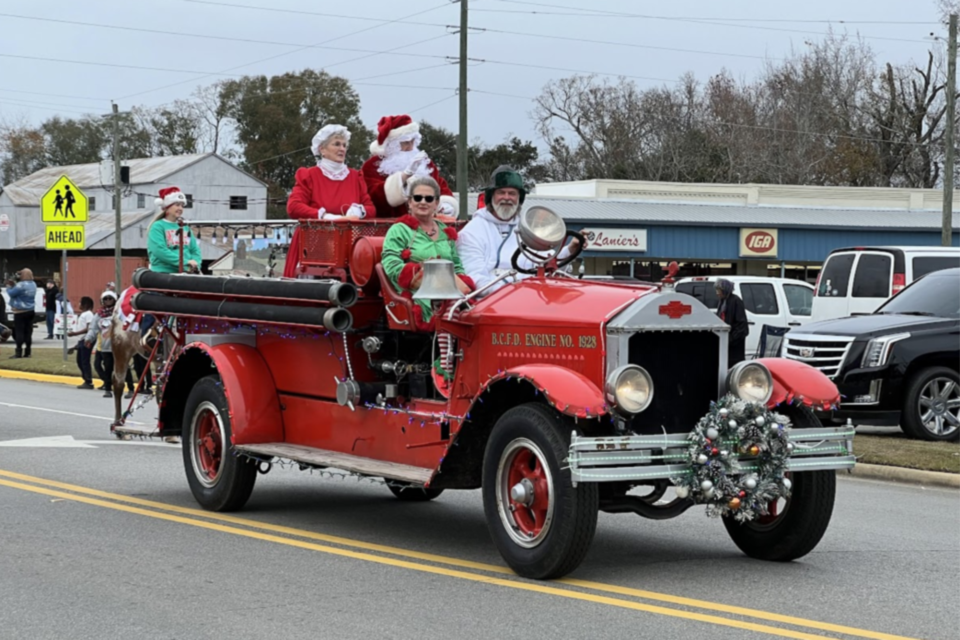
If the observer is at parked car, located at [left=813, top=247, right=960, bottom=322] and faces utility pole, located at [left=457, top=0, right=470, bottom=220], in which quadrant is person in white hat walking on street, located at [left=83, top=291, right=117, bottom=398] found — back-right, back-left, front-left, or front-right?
front-left

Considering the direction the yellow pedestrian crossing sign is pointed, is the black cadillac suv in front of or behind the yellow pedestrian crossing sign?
in front

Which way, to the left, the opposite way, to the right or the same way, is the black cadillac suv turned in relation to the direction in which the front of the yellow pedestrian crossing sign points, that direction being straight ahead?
to the right

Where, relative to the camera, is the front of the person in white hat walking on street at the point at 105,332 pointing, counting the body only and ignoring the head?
toward the camera

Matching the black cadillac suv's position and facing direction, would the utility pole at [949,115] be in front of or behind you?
behind

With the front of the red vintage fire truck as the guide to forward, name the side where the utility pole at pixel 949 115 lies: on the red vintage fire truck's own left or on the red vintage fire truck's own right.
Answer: on the red vintage fire truck's own left

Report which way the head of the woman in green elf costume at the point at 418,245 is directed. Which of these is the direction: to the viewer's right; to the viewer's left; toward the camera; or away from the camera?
toward the camera

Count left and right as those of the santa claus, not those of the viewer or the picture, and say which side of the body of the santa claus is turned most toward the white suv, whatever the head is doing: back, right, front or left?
left

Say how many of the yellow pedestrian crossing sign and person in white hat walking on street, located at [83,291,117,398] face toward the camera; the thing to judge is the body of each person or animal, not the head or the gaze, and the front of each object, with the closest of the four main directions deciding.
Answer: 2

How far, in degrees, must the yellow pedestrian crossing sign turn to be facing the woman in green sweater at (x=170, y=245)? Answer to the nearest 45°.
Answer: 0° — it already faces them

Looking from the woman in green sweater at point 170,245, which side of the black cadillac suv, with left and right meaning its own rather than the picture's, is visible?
front

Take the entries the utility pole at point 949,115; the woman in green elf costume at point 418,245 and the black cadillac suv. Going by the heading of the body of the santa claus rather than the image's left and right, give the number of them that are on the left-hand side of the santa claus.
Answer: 2

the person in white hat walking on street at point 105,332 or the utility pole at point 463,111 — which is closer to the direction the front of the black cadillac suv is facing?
the person in white hat walking on street

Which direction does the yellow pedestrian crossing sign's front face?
toward the camera

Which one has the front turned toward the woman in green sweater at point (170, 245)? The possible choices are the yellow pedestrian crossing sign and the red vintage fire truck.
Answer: the yellow pedestrian crossing sign

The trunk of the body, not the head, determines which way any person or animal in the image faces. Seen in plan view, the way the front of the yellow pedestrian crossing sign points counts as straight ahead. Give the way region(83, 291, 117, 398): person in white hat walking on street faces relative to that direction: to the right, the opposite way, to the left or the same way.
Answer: the same way
